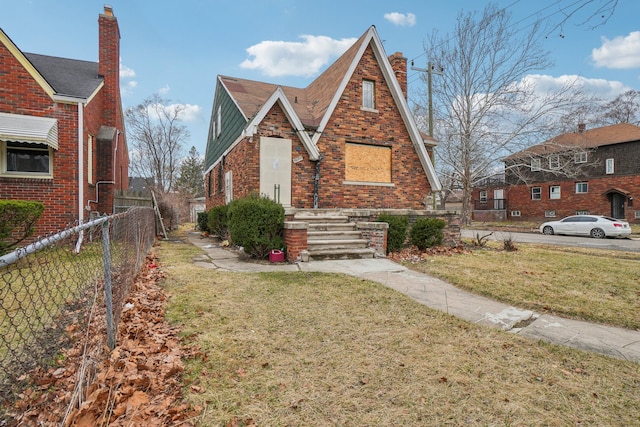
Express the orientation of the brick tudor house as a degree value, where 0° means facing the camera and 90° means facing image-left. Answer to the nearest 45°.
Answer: approximately 0°

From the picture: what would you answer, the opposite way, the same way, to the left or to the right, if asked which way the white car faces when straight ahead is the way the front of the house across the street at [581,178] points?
to the right

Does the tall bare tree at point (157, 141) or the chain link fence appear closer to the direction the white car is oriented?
the tall bare tree

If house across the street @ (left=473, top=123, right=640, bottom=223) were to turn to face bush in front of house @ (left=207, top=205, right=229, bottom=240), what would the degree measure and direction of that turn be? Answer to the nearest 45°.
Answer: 0° — it already faces it

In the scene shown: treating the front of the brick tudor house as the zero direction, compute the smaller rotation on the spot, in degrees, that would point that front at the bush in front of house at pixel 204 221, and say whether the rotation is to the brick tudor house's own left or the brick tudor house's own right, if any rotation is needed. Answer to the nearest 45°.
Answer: approximately 135° to the brick tudor house's own right

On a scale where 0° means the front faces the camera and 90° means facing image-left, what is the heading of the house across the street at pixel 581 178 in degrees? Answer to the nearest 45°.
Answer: approximately 45°

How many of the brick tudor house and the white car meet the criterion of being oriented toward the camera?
1

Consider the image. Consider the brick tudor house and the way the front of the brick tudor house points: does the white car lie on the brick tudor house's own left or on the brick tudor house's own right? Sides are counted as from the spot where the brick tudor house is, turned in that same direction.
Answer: on the brick tudor house's own left

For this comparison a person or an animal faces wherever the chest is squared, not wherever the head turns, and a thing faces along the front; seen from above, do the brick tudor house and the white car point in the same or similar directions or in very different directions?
very different directions

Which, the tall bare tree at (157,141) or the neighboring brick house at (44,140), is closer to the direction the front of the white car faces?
the tall bare tree
